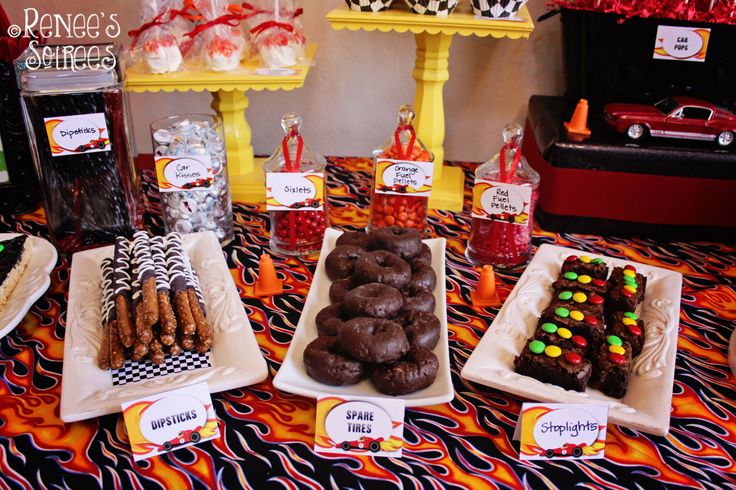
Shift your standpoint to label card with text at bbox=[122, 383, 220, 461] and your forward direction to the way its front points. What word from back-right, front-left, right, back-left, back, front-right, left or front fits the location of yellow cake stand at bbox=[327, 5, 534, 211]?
back-left

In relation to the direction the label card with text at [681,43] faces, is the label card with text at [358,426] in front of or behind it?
in front

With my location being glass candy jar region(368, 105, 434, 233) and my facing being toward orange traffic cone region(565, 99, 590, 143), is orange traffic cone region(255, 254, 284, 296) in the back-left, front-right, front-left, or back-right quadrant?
back-right

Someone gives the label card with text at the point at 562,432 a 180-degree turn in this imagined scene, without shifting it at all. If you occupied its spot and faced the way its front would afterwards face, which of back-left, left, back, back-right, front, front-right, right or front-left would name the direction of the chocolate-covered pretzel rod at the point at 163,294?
left

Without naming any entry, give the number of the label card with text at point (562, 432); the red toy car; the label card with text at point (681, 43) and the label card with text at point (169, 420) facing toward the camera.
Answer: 3

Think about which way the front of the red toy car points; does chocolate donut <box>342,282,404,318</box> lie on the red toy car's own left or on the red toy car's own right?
on the red toy car's own left

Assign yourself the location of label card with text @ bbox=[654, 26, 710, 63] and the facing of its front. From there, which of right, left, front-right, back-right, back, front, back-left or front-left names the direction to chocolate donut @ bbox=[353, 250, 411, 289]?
front-right

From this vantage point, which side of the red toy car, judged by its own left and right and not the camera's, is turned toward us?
left

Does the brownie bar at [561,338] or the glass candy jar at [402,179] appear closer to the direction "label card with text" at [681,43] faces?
the brownie bar

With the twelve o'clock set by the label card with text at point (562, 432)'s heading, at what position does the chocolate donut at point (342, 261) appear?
The chocolate donut is roughly at 4 o'clock from the label card with text.

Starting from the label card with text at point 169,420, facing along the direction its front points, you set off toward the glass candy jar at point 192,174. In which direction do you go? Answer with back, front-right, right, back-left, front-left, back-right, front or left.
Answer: back
